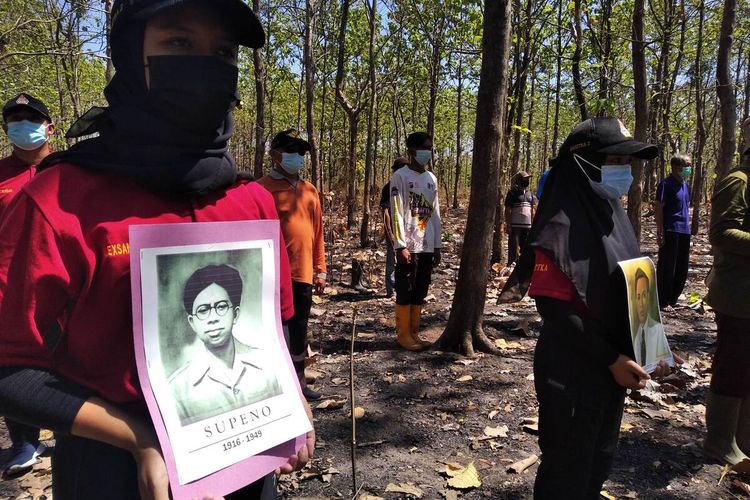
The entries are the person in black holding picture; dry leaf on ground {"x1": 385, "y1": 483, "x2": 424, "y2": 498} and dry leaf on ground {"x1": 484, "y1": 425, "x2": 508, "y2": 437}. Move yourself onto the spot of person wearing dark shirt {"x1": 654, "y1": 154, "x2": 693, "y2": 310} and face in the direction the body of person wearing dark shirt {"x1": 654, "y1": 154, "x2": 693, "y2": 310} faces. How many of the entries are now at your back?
0

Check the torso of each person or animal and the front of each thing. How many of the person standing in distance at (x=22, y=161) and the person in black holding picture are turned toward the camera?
1

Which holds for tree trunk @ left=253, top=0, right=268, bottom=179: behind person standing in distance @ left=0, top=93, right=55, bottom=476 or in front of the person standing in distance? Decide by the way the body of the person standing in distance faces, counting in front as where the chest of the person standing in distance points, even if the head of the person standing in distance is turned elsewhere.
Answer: behind

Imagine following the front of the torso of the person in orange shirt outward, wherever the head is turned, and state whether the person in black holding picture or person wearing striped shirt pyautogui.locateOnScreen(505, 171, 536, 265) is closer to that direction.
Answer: the person in black holding picture

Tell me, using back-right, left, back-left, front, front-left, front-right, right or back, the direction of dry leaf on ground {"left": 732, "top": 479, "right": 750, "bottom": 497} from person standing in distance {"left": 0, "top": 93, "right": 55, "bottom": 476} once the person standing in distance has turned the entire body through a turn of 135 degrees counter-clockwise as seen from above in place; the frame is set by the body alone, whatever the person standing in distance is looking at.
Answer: right

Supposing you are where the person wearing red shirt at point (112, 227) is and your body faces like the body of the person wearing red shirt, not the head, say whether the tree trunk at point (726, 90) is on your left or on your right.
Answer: on your left

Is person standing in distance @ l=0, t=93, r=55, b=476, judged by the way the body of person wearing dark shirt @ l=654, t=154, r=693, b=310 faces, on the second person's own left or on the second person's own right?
on the second person's own right

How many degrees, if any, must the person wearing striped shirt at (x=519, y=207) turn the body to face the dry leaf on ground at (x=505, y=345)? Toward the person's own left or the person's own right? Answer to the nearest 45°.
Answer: approximately 45° to the person's own right

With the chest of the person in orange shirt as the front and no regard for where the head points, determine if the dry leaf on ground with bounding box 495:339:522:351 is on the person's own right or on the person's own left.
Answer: on the person's own left

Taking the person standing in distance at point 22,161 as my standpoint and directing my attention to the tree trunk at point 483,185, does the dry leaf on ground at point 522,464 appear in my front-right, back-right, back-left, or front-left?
front-right

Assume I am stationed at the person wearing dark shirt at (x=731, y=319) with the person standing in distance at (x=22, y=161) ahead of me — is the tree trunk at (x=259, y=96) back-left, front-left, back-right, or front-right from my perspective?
front-right

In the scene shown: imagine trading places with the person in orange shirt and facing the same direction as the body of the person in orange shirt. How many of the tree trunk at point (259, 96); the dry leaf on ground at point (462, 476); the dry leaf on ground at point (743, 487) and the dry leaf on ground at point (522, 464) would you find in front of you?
3

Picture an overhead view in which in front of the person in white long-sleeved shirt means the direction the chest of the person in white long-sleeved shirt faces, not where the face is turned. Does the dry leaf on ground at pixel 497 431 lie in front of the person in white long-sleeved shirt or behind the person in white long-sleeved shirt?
in front

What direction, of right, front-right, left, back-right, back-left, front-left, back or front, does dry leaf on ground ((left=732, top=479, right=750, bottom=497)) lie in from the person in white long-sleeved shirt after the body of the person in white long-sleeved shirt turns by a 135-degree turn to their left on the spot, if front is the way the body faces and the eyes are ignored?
back-right

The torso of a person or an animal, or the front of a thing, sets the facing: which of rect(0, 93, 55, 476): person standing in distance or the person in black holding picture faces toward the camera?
the person standing in distance

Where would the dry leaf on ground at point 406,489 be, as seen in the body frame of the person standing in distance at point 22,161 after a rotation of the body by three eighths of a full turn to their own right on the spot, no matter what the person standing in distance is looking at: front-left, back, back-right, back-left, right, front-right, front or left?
back

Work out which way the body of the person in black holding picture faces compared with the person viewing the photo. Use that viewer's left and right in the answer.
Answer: facing to the right of the viewer

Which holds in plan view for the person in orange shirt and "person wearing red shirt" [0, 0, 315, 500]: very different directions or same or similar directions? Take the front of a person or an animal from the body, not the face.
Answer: same or similar directions

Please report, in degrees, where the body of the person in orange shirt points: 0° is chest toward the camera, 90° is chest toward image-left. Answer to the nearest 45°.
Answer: approximately 315°
